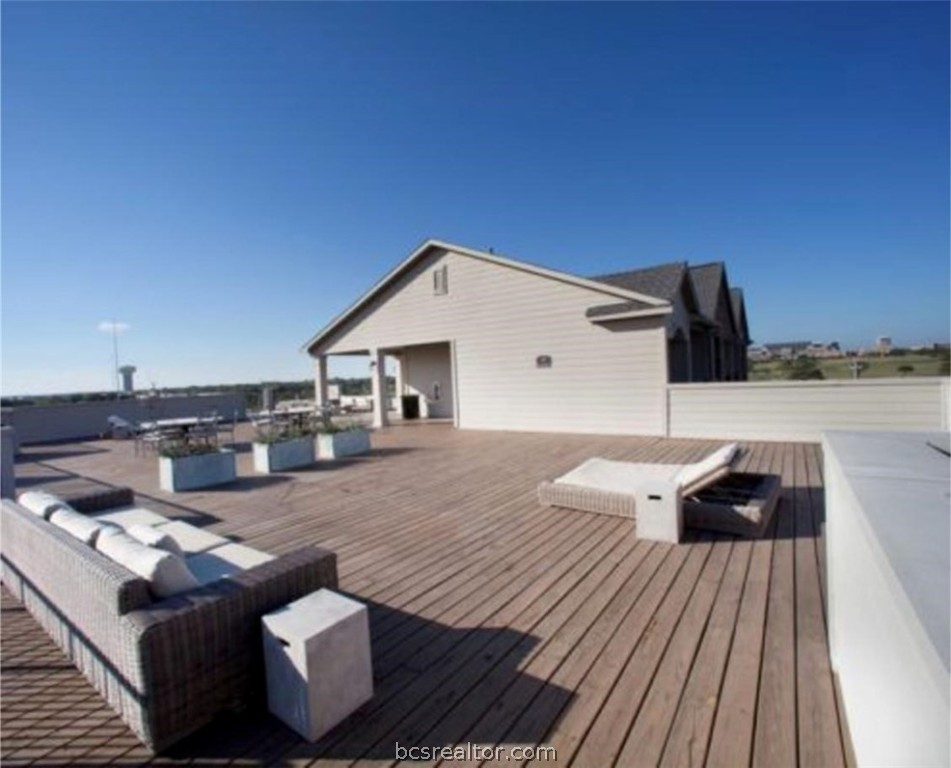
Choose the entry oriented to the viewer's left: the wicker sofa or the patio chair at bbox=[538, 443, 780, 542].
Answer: the patio chair

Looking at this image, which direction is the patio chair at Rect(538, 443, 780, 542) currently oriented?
to the viewer's left

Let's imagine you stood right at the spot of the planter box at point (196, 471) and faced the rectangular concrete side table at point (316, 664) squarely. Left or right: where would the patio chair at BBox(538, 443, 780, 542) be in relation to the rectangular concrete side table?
left

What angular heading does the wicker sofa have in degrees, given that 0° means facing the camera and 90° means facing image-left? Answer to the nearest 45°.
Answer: approximately 225°

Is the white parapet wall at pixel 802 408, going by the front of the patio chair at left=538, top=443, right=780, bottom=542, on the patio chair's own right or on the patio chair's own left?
on the patio chair's own right

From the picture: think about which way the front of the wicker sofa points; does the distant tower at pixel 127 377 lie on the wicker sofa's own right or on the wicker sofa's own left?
on the wicker sofa's own left

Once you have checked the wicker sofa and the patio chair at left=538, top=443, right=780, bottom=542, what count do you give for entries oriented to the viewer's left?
1

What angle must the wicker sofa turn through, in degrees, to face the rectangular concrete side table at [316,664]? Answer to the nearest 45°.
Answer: approximately 90° to its right

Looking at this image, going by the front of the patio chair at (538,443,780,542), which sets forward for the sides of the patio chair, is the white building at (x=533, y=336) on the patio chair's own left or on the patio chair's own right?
on the patio chair's own right
